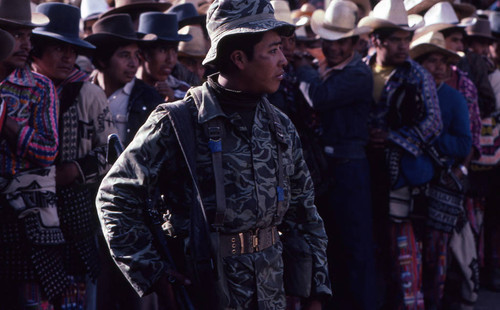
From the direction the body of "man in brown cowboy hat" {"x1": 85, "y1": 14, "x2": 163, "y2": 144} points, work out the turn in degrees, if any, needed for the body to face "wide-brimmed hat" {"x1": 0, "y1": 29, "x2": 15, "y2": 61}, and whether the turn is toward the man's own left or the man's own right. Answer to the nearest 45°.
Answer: approximately 90° to the man's own right

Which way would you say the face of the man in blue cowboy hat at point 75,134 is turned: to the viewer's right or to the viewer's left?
to the viewer's right

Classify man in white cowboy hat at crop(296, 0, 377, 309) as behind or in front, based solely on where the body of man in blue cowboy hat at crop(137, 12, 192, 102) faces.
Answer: in front

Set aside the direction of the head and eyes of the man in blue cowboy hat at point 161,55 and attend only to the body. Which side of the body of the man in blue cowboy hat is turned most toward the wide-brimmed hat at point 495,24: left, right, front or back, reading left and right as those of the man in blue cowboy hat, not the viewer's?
left

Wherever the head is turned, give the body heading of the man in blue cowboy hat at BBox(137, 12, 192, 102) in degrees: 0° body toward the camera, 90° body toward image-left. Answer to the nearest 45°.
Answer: approximately 315°

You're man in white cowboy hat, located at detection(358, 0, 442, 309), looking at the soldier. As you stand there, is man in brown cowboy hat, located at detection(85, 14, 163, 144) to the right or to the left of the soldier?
right

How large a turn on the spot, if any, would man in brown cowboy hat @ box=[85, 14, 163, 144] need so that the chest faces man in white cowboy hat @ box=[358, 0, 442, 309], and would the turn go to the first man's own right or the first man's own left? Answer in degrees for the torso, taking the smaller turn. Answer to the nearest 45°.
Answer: approximately 45° to the first man's own left

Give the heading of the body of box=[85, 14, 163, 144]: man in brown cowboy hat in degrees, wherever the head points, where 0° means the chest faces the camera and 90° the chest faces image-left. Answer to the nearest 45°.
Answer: approximately 315°

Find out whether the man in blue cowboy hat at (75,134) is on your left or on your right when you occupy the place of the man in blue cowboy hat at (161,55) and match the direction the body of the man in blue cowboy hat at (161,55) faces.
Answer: on your right
